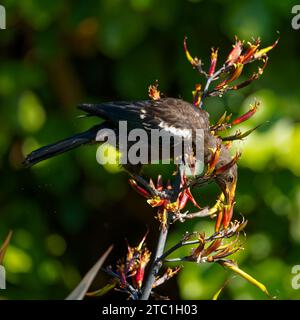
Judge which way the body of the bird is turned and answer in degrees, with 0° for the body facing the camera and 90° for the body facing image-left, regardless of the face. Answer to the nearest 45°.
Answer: approximately 270°
